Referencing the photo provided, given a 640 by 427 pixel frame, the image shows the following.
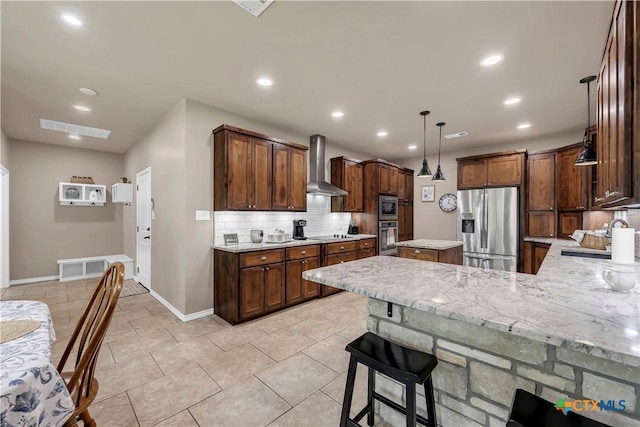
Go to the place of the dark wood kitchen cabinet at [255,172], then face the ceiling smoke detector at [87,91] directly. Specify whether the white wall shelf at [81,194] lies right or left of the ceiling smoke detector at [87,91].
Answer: right

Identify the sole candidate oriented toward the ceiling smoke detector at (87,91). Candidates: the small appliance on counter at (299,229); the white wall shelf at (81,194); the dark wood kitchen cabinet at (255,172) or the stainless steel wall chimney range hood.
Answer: the white wall shelf

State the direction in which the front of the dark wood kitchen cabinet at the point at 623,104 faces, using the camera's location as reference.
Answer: facing to the left of the viewer

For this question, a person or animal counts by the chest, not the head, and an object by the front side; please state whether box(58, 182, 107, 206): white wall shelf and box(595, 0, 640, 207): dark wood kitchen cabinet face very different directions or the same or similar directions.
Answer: very different directions

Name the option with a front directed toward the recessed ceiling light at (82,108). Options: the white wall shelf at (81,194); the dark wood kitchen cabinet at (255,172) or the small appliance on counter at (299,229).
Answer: the white wall shelf

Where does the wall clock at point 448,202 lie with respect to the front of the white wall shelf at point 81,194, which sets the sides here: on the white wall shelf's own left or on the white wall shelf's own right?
on the white wall shelf's own left

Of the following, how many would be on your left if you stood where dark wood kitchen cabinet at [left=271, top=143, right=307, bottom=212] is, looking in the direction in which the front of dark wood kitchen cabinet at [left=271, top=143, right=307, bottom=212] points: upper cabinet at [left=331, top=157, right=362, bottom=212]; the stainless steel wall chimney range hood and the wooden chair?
2

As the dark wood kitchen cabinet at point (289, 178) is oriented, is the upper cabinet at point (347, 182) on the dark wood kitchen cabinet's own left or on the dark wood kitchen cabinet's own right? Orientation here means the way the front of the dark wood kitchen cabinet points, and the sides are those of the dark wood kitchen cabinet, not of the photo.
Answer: on the dark wood kitchen cabinet's own left

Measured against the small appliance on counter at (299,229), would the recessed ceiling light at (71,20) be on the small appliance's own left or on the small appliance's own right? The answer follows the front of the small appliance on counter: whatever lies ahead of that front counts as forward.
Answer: on the small appliance's own right

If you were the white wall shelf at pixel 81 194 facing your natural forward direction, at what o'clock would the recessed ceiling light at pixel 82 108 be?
The recessed ceiling light is roughly at 12 o'clock from the white wall shelf.

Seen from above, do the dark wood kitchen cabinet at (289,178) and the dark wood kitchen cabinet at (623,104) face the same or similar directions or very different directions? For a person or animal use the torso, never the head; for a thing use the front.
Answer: very different directions
